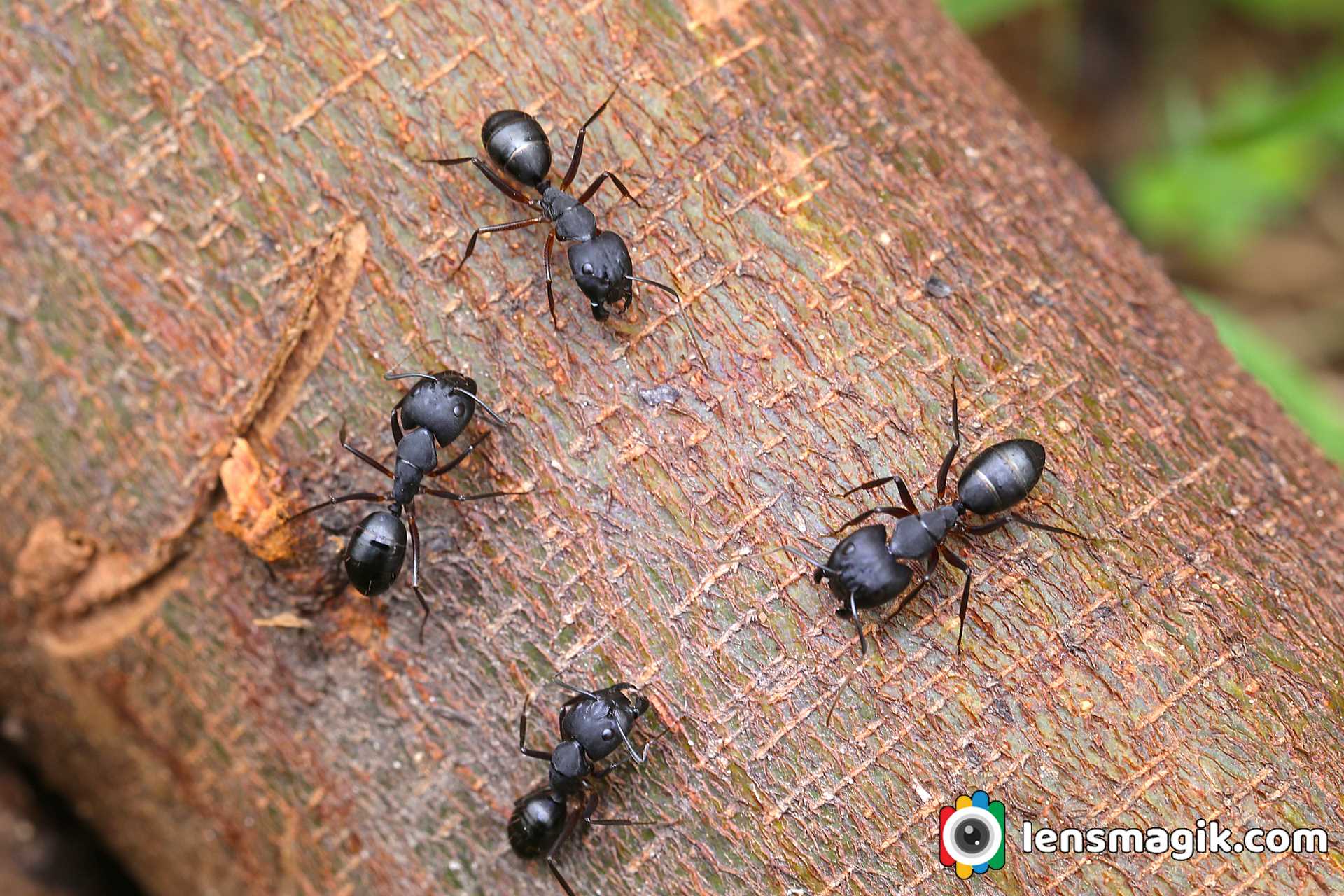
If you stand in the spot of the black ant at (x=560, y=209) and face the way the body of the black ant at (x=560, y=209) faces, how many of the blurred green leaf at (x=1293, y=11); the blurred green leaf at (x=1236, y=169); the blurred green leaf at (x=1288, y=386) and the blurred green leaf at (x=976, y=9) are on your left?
4

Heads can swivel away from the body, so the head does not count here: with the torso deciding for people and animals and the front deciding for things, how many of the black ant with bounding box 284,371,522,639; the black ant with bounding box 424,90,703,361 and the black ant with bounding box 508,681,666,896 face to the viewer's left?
0

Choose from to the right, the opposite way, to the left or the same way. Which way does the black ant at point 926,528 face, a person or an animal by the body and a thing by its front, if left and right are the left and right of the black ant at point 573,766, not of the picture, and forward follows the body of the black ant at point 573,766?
the opposite way

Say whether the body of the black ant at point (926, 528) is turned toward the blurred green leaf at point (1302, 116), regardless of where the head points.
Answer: no

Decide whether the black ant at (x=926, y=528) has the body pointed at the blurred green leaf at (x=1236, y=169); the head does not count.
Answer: no

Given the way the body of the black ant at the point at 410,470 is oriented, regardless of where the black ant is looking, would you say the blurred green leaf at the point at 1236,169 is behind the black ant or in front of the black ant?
in front

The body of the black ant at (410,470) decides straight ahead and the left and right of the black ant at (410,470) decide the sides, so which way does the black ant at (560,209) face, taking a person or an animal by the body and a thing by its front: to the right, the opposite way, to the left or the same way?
to the right

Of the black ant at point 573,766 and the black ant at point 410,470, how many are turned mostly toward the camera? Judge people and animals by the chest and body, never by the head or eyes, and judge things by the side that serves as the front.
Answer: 0

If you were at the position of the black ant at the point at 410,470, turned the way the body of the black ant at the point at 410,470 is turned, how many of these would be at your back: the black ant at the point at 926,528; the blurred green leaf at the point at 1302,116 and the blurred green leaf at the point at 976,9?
0

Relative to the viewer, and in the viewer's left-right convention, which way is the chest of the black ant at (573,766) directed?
facing away from the viewer and to the right of the viewer

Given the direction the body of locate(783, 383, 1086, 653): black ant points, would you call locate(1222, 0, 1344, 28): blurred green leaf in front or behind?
behind

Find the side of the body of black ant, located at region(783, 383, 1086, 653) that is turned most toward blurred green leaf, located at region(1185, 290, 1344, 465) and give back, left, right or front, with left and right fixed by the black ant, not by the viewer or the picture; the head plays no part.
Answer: back

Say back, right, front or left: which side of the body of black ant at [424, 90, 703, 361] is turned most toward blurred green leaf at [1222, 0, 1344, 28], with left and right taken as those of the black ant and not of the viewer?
left

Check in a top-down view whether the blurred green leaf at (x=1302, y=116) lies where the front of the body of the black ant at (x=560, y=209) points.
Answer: no

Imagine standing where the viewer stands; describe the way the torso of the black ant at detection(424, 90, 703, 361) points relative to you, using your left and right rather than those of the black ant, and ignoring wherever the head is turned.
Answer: facing the viewer and to the right of the viewer
